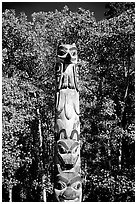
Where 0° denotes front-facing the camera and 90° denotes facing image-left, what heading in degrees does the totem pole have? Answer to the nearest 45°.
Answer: approximately 0°

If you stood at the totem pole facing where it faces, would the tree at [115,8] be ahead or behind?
behind
